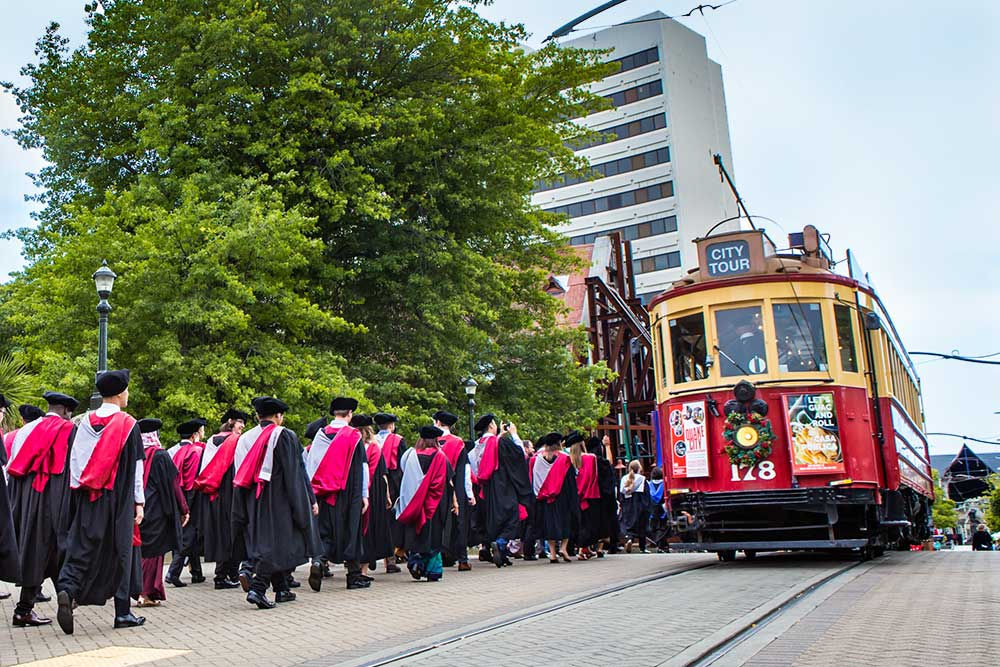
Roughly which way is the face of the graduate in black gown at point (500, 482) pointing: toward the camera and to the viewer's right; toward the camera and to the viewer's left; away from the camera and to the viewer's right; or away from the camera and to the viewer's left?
away from the camera and to the viewer's right

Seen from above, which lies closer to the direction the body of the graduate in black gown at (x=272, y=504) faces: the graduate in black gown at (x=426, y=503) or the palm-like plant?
the graduate in black gown

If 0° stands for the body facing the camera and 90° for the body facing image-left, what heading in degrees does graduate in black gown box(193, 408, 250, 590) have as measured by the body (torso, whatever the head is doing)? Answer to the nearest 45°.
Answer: approximately 225°

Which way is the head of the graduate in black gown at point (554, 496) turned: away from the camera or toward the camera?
away from the camera

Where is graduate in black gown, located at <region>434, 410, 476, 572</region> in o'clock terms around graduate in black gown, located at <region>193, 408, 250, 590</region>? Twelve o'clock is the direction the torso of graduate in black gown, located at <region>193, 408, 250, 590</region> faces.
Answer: graduate in black gown, located at <region>434, 410, 476, 572</region> is roughly at 1 o'clock from graduate in black gown, located at <region>193, 408, 250, 590</region>.

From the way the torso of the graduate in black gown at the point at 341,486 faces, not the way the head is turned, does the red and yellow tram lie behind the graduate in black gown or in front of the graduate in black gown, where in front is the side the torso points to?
in front

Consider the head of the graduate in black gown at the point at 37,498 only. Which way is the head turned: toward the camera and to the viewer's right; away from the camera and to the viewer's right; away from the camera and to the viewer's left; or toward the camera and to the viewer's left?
away from the camera and to the viewer's right

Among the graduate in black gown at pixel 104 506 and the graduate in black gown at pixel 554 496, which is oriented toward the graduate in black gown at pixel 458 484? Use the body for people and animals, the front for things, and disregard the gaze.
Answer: the graduate in black gown at pixel 104 506

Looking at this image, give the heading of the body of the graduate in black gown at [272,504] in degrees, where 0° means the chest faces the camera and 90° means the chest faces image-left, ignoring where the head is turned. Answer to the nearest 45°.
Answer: approximately 225°

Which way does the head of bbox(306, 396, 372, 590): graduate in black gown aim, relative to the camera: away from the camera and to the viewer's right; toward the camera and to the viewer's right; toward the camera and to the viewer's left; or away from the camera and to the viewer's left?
away from the camera and to the viewer's right

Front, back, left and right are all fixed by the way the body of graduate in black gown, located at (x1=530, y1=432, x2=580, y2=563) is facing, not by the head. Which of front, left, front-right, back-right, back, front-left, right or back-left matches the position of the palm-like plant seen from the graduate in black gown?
back-left

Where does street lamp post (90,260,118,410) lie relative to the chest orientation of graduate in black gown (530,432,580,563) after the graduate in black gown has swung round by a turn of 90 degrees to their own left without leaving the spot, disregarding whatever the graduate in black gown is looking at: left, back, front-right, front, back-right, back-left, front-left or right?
front-left

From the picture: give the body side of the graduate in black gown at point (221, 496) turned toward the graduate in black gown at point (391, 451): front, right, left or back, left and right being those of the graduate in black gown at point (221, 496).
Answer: front

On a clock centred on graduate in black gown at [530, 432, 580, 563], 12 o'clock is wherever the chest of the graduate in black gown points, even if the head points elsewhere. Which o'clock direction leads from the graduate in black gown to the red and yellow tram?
The red and yellow tram is roughly at 3 o'clock from the graduate in black gown.

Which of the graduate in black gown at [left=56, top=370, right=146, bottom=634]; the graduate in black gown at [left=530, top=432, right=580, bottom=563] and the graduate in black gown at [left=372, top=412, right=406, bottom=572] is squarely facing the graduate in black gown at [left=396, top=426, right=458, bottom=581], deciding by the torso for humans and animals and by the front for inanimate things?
the graduate in black gown at [left=56, top=370, right=146, bottom=634]

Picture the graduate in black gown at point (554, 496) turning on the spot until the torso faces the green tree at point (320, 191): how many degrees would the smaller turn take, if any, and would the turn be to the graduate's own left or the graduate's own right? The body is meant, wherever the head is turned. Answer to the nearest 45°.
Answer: approximately 90° to the graduate's own left

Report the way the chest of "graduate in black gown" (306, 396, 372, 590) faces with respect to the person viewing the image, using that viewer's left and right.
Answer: facing away from the viewer and to the right of the viewer

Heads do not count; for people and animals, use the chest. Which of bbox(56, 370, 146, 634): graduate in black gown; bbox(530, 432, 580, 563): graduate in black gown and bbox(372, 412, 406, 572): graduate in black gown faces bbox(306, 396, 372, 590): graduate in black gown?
bbox(56, 370, 146, 634): graduate in black gown

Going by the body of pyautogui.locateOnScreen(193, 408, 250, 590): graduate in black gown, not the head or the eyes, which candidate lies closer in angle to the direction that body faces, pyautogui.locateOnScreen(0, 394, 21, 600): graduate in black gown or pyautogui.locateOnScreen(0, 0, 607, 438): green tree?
the green tree
